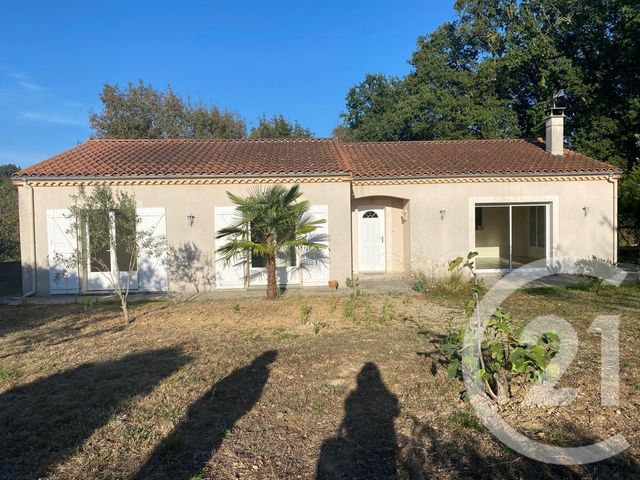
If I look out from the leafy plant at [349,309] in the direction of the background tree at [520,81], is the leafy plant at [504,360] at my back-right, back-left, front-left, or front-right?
back-right

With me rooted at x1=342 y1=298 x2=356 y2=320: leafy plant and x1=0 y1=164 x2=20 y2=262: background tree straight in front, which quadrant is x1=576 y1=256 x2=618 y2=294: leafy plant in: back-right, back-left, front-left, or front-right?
back-right

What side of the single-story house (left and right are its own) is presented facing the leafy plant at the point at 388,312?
front

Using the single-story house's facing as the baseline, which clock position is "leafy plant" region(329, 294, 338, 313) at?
The leafy plant is roughly at 12 o'clock from the single-story house.

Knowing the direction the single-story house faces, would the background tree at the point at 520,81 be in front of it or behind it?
behind

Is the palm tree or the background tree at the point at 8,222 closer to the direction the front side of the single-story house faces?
the palm tree

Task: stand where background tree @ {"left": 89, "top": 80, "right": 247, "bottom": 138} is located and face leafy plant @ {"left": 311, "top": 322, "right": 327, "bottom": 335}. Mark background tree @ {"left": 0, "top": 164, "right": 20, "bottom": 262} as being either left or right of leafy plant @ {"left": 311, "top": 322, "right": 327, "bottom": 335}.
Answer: right

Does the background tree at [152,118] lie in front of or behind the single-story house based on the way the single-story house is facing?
behind

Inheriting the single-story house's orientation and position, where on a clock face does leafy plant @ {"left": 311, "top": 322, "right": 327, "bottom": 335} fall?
The leafy plant is roughly at 12 o'clock from the single-story house.

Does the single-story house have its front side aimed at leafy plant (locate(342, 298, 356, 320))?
yes

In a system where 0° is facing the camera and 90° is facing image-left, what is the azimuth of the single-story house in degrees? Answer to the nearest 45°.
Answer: approximately 0°

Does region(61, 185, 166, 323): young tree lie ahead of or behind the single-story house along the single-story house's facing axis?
ahead

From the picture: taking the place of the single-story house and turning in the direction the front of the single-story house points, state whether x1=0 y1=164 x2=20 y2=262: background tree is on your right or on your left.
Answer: on your right

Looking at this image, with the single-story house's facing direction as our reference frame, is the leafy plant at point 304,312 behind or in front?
in front
